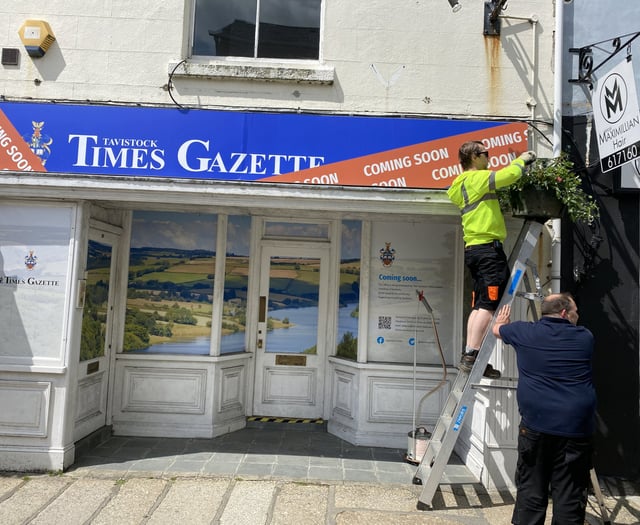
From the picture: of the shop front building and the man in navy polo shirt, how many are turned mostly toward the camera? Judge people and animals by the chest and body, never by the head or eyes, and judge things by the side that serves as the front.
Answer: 1

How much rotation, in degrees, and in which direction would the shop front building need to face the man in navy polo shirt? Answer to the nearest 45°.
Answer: approximately 45° to its left

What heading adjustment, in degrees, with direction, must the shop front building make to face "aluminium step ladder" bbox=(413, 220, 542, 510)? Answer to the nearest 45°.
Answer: approximately 90° to its left

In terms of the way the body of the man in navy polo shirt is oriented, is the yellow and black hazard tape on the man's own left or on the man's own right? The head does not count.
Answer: on the man's own left

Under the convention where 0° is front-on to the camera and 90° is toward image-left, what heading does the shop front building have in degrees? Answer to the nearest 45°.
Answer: approximately 0°

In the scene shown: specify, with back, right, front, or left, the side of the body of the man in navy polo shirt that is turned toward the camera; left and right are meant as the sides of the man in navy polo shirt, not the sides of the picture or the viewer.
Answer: back

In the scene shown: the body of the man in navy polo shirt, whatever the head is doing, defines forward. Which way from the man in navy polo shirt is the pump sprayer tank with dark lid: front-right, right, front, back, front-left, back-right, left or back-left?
front-left
